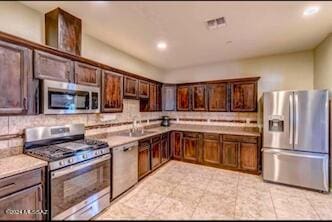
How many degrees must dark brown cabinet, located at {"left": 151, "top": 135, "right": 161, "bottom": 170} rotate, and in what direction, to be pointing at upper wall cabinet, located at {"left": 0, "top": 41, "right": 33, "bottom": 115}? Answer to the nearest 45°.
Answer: approximately 90° to its right

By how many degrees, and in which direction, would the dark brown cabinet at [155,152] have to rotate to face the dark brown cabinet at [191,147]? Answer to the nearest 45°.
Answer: approximately 90° to its left

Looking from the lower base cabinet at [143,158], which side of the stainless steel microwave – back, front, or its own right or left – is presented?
left

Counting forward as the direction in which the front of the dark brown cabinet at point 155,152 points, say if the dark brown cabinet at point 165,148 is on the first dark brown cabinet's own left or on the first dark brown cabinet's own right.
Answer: on the first dark brown cabinet's own left

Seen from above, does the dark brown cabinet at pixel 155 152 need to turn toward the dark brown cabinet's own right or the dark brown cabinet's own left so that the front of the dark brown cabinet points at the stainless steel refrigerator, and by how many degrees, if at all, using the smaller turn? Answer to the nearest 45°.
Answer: approximately 45° to the dark brown cabinet's own left

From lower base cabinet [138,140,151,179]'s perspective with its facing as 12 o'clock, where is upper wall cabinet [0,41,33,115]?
The upper wall cabinet is roughly at 3 o'clock from the lower base cabinet.
